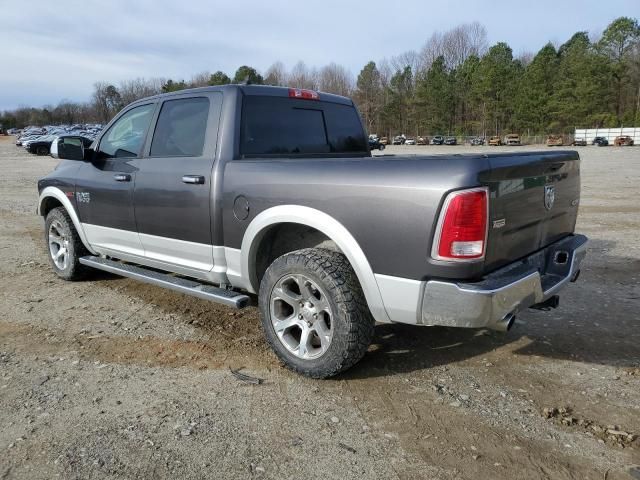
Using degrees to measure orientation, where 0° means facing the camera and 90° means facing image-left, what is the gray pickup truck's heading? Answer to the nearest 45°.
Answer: approximately 135°
